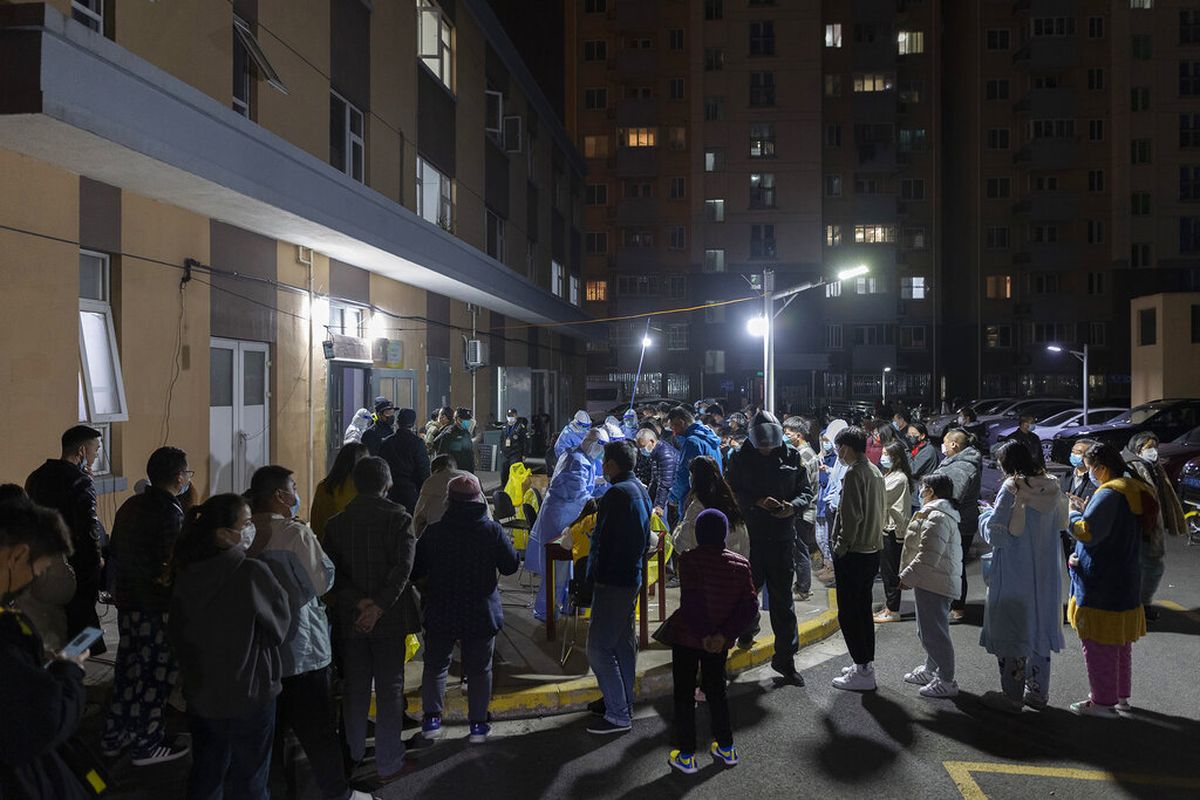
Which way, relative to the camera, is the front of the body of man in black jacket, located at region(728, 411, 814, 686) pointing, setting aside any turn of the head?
toward the camera

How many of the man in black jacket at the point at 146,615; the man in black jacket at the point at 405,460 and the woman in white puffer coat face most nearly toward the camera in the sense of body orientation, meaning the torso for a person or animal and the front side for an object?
0

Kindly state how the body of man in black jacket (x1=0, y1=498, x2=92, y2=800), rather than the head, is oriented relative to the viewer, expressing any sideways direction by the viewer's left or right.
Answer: facing to the right of the viewer

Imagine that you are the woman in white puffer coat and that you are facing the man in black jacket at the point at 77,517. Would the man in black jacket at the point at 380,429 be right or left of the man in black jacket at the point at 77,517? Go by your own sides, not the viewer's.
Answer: right

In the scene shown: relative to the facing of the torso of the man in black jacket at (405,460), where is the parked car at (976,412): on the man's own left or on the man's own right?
on the man's own right

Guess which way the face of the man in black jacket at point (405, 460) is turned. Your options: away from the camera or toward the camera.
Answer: away from the camera

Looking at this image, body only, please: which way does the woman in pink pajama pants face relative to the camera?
to the viewer's left

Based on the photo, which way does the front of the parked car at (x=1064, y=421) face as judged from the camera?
facing the viewer and to the left of the viewer

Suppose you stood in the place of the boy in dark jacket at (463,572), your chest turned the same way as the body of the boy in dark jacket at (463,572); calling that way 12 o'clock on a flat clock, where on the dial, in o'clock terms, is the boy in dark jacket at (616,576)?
the boy in dark jacket at (616,576) is roughly at 3 o'clock from the boy in dark jacket at (463,572).

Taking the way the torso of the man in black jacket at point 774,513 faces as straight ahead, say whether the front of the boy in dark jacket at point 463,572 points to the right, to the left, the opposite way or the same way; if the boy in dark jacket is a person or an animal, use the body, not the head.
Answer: the opposite way

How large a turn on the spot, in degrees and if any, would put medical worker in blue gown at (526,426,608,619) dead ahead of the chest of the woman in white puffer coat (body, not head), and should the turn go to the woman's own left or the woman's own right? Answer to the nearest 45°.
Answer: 0° — they already face them

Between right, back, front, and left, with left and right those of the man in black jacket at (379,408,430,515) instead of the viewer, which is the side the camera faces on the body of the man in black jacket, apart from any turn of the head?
back

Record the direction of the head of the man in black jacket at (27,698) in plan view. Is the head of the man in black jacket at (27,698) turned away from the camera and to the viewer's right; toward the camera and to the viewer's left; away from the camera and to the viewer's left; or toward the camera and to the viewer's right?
away from the camera and to the viewer's right

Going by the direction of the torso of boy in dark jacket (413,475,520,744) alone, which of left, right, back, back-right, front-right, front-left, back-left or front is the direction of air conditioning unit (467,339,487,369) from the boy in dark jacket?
front

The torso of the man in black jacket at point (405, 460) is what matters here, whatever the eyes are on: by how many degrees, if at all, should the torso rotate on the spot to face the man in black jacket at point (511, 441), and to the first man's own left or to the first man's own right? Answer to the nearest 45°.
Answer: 0° — they already face them

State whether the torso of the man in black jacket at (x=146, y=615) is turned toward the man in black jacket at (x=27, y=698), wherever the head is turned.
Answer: no

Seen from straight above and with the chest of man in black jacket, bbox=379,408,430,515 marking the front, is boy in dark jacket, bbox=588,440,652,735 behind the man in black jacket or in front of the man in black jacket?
behind

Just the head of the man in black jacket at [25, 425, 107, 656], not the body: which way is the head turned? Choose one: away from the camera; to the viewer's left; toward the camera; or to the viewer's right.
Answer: to the viewer's right
